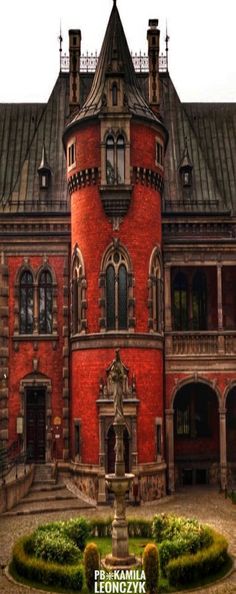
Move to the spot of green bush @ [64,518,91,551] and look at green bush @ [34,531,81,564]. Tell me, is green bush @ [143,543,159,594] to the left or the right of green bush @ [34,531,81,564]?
left

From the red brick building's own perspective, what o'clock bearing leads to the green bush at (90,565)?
The green bush is roughly at 12 o'clock from the red brick building.

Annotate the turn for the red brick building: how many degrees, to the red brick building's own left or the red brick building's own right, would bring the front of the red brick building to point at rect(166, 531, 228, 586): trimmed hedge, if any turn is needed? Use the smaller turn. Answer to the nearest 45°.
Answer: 0° — it already faces it

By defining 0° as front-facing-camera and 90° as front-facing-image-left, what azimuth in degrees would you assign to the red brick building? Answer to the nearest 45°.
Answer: approximately 0°

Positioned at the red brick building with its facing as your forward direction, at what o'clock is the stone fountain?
The stone fountain is roughly at 12 o'clock from the red brick building.

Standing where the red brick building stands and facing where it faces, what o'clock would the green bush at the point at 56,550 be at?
The green bush is roughly at 12 o'clock from the red brick building.

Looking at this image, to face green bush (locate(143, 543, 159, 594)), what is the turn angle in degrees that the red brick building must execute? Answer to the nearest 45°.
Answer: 0° — it already faces it

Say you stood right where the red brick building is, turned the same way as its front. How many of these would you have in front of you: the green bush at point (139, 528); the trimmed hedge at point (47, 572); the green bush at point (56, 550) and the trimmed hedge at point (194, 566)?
4

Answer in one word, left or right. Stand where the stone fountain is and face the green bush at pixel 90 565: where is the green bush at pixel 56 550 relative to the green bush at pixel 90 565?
right

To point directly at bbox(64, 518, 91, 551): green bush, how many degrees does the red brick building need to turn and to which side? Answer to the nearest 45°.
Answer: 0° — it already faces it
